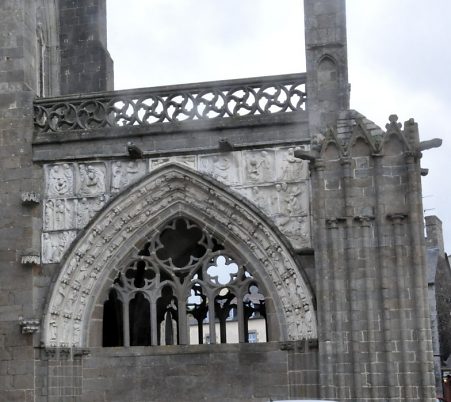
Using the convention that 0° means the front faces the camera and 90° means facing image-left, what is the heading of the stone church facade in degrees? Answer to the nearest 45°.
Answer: approximately 0°
